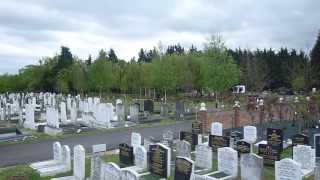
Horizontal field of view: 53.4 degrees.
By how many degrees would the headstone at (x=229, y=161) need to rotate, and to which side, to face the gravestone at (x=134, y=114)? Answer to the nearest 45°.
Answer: approximately 90° to its right

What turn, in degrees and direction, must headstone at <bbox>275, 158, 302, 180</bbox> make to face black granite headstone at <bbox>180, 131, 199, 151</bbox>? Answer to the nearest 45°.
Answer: approximately 90° to its right

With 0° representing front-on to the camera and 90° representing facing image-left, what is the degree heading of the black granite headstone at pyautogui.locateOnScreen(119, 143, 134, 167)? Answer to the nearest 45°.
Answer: approximately 45°

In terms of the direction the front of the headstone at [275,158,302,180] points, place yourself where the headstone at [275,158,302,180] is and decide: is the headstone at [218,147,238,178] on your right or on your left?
on your right

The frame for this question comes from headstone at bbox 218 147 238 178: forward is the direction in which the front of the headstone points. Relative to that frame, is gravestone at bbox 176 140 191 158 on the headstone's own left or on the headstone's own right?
on the headstone's own right

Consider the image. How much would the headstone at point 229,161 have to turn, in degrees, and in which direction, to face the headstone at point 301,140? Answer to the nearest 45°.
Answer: approximately 180°

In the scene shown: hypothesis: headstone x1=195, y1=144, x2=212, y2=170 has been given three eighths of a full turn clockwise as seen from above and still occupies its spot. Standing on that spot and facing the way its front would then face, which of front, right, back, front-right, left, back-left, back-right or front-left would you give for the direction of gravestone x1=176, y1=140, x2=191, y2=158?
front-left

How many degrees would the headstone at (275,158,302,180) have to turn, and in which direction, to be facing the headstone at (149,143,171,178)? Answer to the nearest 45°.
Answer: approximately 45° to its right

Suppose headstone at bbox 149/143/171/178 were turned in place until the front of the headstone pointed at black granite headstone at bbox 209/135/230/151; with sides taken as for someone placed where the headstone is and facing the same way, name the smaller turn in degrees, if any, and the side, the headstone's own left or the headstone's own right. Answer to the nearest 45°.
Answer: approximately 180°

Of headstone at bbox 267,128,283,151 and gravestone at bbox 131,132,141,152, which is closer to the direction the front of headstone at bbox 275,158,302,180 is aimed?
the gravestone
